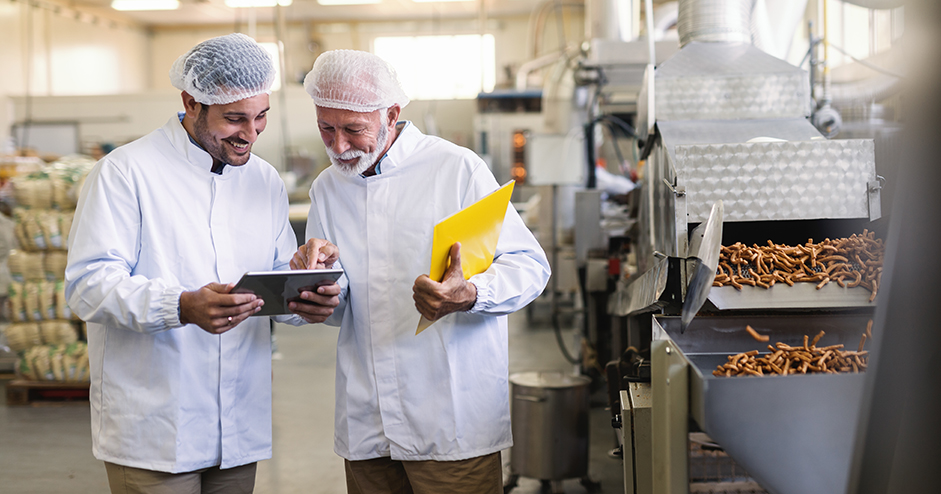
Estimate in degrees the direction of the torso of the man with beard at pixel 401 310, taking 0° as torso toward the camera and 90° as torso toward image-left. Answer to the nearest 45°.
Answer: approximately 45°

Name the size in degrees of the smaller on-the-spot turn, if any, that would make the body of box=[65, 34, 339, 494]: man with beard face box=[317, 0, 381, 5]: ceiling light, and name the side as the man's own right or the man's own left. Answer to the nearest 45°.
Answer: approximately 135° to the man's own left

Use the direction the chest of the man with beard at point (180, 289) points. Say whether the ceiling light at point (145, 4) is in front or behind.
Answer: behind

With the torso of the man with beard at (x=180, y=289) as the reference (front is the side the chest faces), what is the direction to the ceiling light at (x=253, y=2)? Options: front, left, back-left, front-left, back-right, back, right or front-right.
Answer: back-left

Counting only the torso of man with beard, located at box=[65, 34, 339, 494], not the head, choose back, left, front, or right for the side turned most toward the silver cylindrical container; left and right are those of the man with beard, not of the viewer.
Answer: left

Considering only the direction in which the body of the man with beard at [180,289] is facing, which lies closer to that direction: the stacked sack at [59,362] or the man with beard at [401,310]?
the man with beard

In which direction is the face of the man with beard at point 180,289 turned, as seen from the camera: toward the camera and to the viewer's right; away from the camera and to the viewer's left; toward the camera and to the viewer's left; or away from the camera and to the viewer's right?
toward the camera and to the viewer's right

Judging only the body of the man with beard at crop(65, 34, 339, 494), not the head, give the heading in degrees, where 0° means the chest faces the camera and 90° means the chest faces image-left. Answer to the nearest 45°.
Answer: approximately 315°
